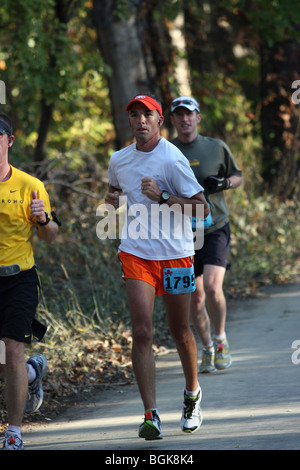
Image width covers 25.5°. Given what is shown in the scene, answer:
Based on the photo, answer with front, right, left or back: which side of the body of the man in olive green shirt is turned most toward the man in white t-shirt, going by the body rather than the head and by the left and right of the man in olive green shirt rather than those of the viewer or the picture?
front

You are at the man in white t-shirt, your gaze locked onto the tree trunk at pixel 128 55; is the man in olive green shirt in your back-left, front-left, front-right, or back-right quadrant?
front-right

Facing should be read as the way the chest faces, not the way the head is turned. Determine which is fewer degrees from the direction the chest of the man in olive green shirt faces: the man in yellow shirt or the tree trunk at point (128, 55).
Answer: the man in yellow shirt

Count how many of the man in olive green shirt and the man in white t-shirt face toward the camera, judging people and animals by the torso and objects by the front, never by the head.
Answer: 2

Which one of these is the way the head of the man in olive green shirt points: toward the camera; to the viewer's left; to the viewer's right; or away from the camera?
toward the camera

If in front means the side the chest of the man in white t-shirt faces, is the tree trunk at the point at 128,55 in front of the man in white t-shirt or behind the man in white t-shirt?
behind

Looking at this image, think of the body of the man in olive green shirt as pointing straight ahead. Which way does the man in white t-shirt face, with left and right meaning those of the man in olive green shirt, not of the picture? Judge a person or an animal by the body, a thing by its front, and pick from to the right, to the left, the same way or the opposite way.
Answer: the same way

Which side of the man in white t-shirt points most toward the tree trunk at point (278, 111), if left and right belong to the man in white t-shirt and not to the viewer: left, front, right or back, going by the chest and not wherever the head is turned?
back

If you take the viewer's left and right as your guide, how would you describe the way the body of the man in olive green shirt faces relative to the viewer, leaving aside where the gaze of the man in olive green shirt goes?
facing the viewer

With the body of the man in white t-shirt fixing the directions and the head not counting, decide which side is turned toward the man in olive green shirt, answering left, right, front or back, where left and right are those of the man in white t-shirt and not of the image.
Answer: back

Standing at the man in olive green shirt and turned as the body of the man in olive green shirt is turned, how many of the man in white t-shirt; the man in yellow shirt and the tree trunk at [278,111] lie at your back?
1

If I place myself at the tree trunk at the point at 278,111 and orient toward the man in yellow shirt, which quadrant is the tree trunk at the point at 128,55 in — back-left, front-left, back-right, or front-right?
front-right

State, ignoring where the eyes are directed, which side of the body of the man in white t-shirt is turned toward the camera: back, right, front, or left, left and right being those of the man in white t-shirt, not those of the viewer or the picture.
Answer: front

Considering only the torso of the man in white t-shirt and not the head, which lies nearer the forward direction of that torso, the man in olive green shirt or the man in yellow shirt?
the man in yellow shirt

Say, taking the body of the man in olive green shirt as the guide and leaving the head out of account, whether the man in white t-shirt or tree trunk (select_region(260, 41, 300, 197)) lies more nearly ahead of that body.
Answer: the man in white t-shirt

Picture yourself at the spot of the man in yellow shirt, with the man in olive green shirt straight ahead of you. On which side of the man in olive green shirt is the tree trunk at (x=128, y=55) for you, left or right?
left

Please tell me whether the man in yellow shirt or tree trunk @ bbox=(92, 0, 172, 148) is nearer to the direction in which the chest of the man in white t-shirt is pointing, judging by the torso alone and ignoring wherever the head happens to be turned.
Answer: the man in yellow shirt

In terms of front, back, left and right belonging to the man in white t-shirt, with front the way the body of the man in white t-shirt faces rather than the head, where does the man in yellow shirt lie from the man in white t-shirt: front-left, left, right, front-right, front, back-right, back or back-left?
right

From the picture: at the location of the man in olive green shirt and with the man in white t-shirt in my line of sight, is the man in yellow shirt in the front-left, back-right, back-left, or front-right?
front-right

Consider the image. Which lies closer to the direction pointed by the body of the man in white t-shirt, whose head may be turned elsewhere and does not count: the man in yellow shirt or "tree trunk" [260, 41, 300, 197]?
the man in yellow shirt

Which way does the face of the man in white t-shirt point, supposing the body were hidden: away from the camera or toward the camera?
toward the camera
